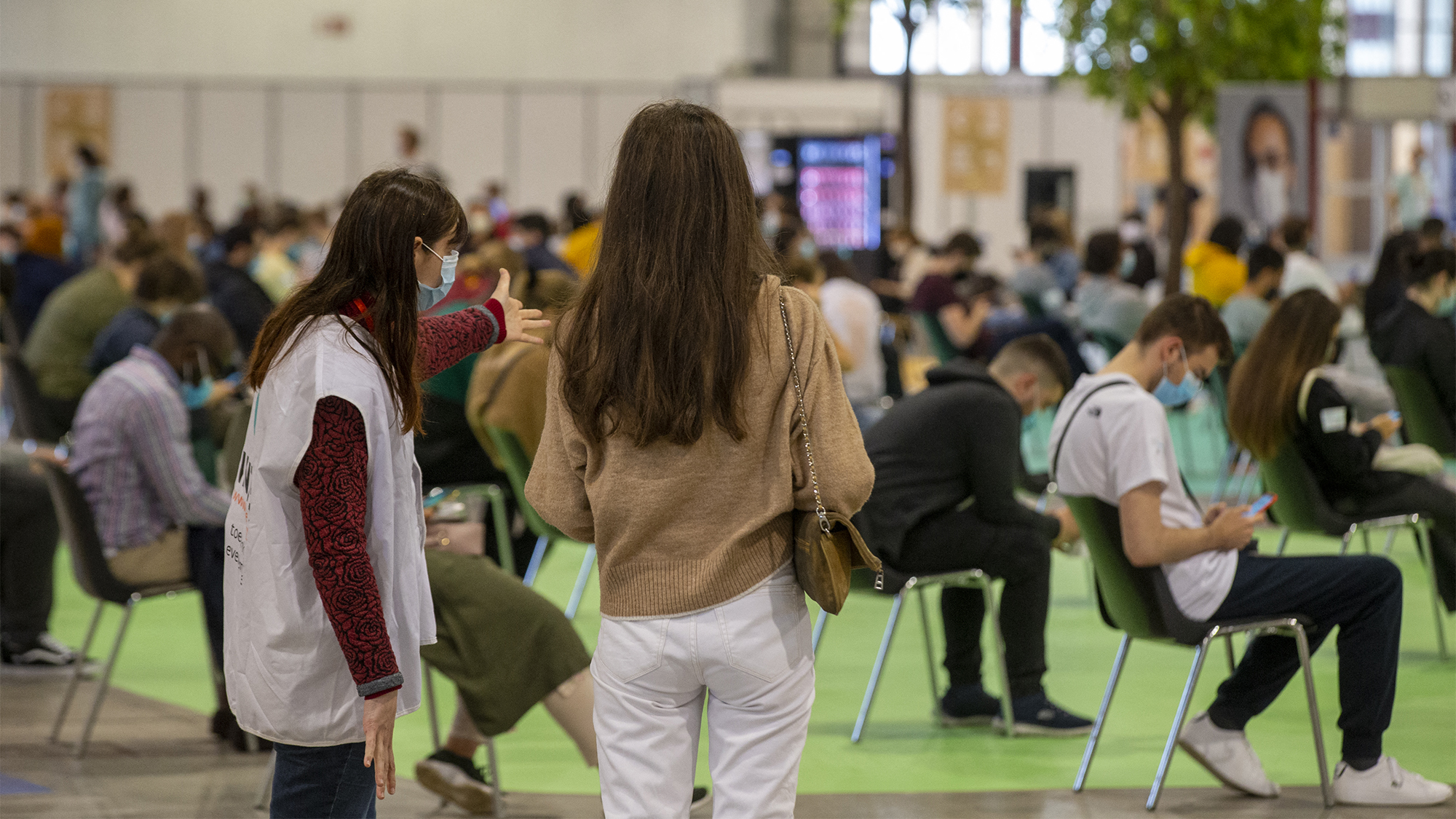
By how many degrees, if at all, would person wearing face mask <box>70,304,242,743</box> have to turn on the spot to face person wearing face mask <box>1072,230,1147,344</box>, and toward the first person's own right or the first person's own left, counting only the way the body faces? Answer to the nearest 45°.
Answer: approximately 45° to the first person's own left

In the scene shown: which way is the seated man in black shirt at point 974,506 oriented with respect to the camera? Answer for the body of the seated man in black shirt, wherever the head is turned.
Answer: to the viewer's right

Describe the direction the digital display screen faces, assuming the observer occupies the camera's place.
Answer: facing the viewer

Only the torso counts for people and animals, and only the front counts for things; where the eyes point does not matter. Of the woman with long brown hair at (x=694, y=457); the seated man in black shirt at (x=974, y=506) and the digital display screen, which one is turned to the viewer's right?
the seated man in black shirt

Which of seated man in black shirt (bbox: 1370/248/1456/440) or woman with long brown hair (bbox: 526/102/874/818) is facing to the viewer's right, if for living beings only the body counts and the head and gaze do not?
the seated man in black shirt

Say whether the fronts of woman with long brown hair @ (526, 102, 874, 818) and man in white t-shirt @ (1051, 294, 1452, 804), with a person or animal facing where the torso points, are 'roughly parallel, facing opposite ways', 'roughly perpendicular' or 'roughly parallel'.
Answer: roughly perpendicular

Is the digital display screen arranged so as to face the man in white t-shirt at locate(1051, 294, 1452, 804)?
yes

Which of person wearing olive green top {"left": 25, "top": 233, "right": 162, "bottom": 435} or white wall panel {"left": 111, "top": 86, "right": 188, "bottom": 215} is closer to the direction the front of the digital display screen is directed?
the person wearing olive green top

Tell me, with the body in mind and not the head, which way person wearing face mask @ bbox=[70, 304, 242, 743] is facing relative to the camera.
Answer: to the viewer's right

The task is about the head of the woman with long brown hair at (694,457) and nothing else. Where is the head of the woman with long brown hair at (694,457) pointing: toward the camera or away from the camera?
away from the camera

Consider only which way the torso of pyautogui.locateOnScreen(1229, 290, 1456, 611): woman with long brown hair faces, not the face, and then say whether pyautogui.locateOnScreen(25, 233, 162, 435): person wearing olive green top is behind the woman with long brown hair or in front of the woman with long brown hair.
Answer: behind

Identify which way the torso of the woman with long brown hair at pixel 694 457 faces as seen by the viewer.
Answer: away from the camera

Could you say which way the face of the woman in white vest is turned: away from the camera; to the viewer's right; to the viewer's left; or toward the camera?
to the viewer's right

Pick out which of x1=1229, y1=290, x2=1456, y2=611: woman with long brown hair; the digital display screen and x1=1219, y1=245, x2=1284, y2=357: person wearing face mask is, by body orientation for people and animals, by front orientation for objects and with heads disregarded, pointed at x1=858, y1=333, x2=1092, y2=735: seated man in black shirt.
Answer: the digital display screen

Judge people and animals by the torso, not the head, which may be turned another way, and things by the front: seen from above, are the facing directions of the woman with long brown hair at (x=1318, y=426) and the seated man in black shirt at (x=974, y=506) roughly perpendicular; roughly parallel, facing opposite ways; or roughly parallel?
roughly parallel
